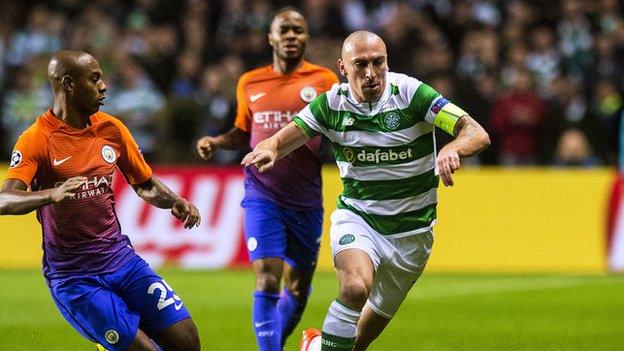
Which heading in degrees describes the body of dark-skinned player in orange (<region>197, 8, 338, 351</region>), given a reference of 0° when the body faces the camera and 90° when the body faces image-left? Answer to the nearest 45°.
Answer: approximately 0°

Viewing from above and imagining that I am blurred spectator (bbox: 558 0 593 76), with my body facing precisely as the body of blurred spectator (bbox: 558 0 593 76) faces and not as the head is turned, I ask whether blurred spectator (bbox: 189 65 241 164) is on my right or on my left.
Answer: on my right

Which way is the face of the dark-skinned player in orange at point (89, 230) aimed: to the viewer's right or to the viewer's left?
to the viewer's right

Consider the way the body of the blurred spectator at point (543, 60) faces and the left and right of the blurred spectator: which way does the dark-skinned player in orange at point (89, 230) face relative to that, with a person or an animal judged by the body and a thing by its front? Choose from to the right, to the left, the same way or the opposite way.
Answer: to the left

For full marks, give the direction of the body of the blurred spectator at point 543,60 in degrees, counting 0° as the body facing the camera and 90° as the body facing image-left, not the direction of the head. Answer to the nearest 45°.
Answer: approximately 0°

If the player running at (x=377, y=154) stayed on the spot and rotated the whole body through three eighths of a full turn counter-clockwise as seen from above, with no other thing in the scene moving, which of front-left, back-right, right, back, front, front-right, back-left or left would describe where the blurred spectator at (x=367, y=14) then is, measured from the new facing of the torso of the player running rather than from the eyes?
front-left

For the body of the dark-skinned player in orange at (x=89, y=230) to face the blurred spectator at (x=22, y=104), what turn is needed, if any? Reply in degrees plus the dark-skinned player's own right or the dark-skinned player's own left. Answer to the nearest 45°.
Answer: approximately 135° to the dark-skinned player's own left
